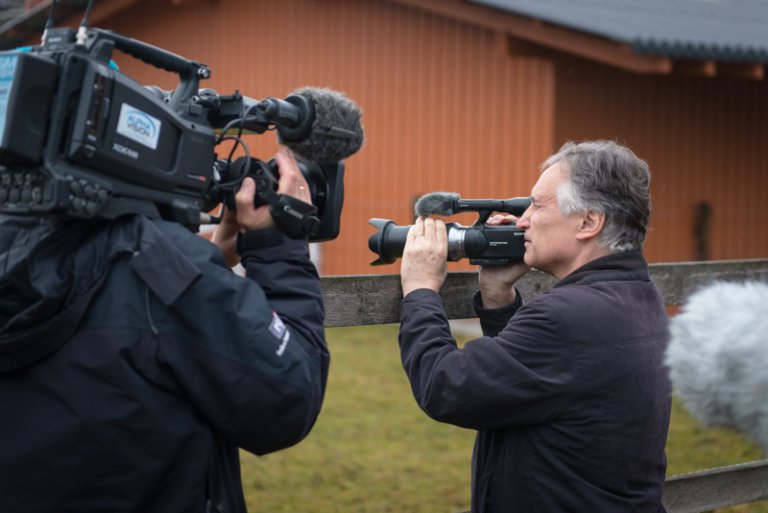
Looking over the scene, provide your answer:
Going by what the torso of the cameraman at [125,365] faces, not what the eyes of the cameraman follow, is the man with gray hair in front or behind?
in front

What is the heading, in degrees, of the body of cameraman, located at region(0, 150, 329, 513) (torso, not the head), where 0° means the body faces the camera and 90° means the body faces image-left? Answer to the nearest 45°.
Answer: approximately 225°

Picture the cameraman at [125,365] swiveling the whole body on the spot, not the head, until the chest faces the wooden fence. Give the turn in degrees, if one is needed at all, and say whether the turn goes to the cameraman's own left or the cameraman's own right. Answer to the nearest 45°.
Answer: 0° — they already face it

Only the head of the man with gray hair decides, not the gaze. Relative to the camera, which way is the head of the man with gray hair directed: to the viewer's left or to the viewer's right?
to the viewer's left

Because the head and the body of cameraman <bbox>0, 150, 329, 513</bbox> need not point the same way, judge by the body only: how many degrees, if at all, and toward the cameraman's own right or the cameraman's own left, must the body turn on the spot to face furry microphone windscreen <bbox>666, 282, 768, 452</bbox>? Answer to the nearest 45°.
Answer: approximately 45° to the cameraman's own right
